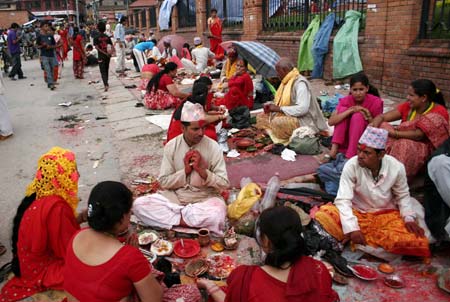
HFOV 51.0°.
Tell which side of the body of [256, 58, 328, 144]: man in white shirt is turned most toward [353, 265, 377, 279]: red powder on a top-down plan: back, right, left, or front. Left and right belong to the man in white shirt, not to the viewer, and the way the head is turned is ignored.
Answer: left

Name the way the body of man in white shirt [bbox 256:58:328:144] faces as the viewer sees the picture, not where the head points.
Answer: to the viewer's left

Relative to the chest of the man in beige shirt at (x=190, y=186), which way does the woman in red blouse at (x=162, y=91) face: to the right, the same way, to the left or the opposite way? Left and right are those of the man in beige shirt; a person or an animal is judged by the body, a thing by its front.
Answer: to the left

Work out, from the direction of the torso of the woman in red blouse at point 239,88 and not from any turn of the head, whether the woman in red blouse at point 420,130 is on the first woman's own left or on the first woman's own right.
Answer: on the first woman's own left

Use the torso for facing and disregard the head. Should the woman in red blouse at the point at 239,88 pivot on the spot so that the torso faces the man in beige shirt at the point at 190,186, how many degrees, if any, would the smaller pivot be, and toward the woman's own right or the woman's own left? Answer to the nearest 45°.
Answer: approximately 45° to the woman's own left

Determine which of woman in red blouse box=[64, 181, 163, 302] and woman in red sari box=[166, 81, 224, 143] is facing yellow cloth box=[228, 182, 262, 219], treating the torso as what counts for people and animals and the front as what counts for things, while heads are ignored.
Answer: the woman in red blouse

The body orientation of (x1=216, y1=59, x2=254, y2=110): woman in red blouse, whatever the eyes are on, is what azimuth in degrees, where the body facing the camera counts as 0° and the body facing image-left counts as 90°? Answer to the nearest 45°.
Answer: approximately 45°

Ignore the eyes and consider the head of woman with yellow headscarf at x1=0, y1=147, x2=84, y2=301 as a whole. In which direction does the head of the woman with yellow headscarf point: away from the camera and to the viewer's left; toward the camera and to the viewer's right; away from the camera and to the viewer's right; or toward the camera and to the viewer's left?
away from the camera and to the viewer's right

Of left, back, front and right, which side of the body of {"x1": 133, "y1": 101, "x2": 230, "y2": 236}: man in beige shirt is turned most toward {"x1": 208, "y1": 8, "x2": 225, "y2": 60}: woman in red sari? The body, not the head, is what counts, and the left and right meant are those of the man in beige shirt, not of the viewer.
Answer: back
